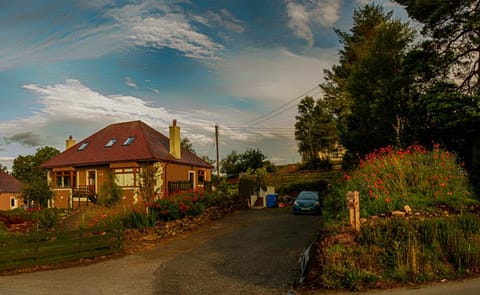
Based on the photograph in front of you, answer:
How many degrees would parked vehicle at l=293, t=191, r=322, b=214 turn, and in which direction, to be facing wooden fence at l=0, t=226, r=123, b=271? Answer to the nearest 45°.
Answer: approximately 45° to its right

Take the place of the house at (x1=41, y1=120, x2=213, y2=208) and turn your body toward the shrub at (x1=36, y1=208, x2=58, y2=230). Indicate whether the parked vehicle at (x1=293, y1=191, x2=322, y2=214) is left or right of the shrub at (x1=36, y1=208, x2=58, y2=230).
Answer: left

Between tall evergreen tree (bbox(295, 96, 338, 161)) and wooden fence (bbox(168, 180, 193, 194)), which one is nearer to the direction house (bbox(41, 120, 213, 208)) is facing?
the wooden fence

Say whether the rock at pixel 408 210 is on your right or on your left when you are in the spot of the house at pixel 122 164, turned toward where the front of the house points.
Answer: on your left

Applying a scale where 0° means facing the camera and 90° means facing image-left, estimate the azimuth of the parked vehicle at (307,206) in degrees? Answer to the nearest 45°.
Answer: approximately 0°

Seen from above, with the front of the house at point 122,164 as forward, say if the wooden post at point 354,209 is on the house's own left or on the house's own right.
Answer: on the house's own left

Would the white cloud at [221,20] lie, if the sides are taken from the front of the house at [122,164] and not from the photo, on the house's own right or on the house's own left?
on the house's own left
